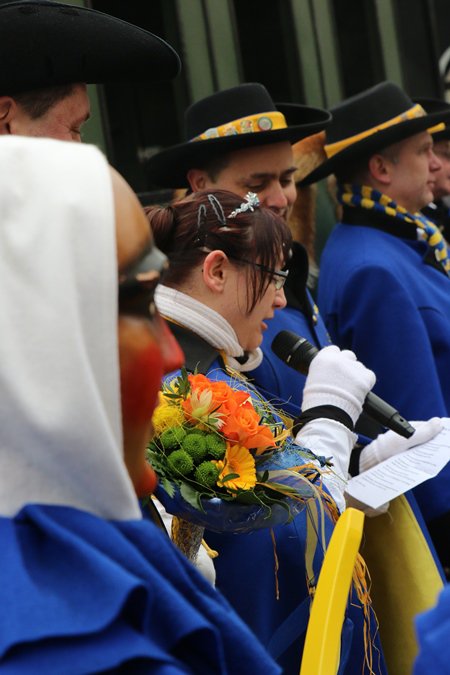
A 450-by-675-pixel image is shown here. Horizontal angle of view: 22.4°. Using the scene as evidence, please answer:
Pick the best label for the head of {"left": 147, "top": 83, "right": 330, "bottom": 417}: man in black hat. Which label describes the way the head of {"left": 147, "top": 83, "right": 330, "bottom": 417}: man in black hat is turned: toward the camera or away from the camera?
toward the camera

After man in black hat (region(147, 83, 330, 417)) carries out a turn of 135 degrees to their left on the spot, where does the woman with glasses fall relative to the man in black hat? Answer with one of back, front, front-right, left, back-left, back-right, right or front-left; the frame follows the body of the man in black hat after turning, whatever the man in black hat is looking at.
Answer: back

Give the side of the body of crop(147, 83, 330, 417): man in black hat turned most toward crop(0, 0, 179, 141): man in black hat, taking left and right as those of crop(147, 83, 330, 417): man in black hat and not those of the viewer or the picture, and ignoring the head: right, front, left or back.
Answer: right

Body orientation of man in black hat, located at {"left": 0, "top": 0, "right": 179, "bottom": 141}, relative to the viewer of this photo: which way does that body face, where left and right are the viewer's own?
facing to the right of the viewer

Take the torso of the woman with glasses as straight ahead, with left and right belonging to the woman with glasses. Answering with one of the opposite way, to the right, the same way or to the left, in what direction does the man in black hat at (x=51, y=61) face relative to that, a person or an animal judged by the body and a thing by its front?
the same way

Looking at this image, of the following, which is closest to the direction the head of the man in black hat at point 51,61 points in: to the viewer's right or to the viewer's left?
to the viewer's right

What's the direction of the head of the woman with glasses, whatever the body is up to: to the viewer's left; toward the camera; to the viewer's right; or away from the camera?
to the viewer's right

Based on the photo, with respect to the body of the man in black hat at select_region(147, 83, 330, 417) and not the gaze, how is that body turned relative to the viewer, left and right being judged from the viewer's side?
facing the viewer and to the right of the viewer

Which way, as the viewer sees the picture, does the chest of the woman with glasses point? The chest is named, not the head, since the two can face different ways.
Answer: to the viewer's right
